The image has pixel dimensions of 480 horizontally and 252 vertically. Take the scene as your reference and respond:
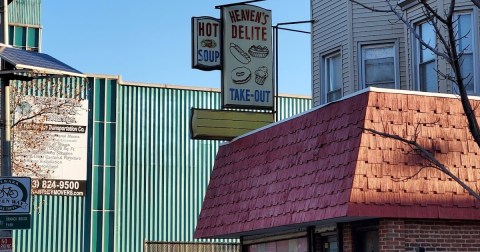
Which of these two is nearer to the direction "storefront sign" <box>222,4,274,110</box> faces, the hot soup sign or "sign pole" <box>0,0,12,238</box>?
the sign pole

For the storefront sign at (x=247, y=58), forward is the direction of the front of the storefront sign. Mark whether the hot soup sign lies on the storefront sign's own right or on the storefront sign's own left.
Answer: on the storefront sign's own right

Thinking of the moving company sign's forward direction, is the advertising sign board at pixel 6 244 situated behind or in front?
in front

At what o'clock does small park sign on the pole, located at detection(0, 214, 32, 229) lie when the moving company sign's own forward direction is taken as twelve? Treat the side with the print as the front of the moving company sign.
The small park sign on the pole is roughly at 12 o'clock from the moving company sign.

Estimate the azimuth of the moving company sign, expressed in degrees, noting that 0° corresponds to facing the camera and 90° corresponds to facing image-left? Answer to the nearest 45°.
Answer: approximately 0°

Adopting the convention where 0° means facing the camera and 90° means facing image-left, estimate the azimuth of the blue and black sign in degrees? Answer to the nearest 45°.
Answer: approximately 0°
